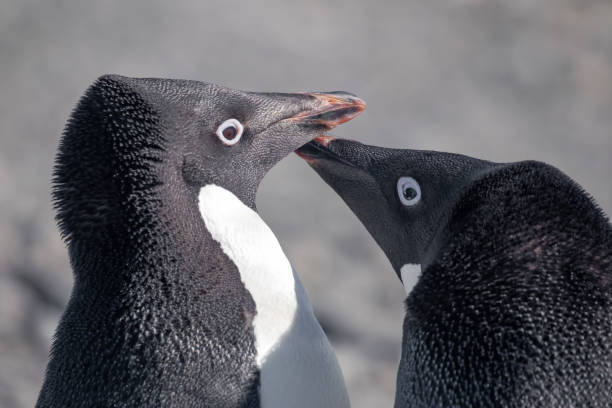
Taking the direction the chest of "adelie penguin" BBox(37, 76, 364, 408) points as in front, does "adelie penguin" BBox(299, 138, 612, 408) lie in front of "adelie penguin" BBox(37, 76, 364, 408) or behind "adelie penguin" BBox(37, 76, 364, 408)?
in front

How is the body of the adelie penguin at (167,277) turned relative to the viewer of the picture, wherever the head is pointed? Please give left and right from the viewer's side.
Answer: facing to the right of the viewer
